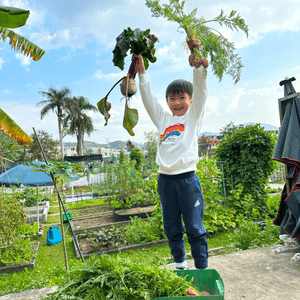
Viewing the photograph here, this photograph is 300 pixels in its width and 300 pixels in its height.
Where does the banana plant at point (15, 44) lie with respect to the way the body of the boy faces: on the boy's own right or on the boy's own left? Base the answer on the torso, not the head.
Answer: on the boy's own right

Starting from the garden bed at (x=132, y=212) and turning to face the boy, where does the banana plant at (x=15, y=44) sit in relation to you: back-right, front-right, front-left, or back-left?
front-right

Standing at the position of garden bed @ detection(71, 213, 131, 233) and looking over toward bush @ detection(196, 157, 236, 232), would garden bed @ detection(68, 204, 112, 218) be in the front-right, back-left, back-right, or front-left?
back-left

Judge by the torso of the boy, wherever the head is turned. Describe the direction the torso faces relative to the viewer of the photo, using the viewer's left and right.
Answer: facing the viewer and to the left of the viewer

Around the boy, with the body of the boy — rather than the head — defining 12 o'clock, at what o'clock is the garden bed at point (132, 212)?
The garden bed is roughly at 4 o'clock from the boy.

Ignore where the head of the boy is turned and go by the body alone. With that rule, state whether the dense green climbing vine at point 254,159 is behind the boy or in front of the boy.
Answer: behind

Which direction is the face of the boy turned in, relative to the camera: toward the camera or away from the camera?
toward the camera
